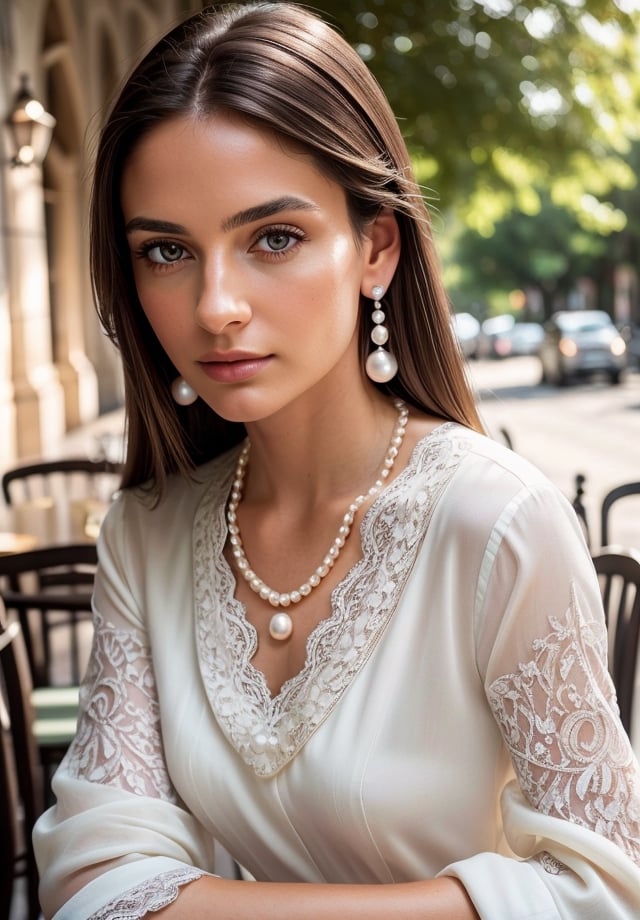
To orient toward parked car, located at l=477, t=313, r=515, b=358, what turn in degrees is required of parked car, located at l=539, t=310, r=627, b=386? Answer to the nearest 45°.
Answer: approximately 135° to its left

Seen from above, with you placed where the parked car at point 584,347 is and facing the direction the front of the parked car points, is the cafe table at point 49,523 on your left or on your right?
on your right

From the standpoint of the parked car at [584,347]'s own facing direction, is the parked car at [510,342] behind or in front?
behind

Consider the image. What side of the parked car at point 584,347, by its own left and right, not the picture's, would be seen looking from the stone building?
front

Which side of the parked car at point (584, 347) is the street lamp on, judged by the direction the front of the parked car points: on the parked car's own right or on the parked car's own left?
on the parked car's own right

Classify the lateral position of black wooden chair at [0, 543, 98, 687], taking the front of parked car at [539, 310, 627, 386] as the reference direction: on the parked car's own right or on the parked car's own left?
on the parked car's own right

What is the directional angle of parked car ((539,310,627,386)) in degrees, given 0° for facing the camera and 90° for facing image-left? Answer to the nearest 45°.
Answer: approximately 315°
